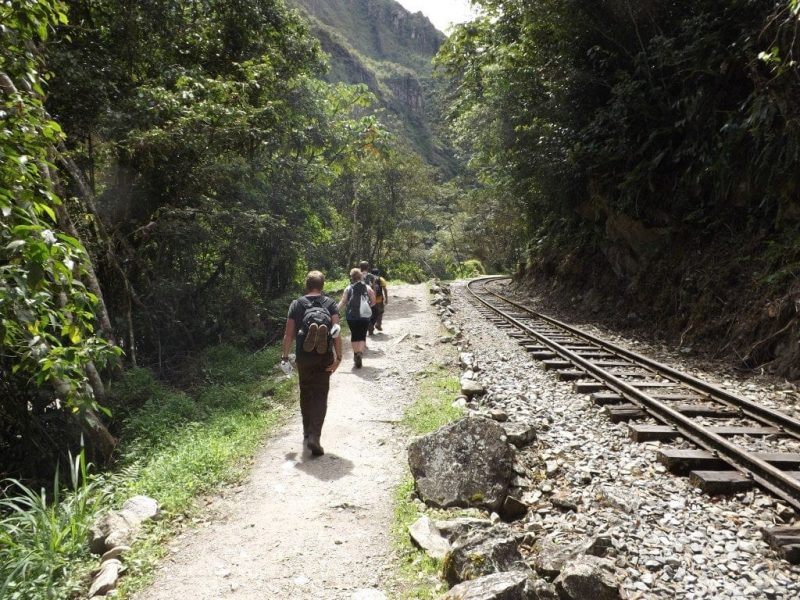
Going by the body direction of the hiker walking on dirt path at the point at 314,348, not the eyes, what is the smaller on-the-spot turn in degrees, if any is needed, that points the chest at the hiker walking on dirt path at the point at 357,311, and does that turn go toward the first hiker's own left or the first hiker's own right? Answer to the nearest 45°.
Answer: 0° — they already face them

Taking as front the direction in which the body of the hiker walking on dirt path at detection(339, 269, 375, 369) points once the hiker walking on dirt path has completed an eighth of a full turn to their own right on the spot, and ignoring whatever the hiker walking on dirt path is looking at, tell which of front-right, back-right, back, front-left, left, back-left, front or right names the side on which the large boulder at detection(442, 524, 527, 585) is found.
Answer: back-right

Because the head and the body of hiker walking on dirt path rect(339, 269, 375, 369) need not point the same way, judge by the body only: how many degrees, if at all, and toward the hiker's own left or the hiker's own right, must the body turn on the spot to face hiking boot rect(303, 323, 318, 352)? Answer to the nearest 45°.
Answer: approximately 180°

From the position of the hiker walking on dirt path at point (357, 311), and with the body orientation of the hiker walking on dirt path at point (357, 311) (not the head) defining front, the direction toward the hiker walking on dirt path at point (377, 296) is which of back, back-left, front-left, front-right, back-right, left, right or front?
front

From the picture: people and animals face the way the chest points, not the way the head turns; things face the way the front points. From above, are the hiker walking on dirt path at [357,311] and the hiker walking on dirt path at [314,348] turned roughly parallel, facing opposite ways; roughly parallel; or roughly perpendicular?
roughly parallel

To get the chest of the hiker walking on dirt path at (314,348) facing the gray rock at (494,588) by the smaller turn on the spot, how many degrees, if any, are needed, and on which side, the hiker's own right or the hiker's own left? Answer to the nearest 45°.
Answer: approximately 180°

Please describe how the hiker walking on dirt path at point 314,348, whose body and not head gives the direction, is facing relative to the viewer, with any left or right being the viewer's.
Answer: facing away from the viewer

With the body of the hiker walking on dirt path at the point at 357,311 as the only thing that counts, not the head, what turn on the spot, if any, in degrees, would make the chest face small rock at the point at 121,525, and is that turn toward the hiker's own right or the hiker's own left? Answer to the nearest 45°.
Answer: approximately 180°

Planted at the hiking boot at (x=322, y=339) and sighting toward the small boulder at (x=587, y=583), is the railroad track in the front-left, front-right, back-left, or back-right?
front-left

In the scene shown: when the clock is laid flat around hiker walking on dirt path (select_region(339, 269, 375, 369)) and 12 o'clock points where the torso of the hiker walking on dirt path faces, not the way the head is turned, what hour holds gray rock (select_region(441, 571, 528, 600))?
The gray rock is roughly at 6 o'clock from the hiker walking on dirt path.

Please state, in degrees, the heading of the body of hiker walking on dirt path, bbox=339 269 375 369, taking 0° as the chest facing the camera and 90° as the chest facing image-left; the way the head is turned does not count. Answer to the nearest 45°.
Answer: approximately 180°

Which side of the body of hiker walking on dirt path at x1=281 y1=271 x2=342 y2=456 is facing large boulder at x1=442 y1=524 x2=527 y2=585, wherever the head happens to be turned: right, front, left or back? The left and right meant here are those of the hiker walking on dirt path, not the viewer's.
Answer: back

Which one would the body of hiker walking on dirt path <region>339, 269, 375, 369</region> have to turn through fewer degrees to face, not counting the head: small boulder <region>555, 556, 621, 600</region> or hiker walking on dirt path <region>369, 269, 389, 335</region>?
the hiker walking on dirt path

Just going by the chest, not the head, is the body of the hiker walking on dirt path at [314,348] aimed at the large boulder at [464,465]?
no

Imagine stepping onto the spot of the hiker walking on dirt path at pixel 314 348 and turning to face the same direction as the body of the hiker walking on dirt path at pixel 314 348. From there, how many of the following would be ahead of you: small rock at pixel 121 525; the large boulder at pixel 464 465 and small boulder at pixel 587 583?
0

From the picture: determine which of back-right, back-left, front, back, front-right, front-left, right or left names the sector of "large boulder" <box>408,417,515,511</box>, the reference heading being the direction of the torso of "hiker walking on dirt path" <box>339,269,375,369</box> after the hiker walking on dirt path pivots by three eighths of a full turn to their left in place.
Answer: front-left

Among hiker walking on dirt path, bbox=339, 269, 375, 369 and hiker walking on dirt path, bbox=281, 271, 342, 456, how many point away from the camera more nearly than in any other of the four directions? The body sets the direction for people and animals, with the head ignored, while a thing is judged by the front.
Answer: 2

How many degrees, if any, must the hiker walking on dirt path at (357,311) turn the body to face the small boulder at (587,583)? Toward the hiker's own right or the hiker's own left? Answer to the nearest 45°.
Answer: approximately 180°

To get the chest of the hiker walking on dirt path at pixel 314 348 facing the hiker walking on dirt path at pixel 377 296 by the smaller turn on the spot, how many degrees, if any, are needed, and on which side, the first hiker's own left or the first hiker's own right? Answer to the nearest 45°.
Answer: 0° — they already face them

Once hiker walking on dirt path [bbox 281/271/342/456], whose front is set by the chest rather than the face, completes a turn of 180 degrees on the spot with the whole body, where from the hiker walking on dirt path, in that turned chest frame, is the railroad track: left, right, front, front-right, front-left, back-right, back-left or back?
left
